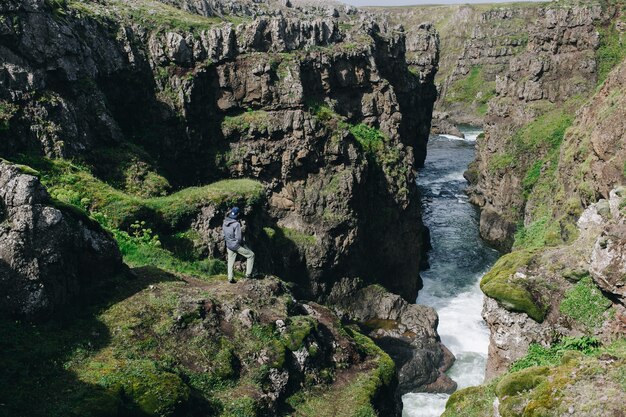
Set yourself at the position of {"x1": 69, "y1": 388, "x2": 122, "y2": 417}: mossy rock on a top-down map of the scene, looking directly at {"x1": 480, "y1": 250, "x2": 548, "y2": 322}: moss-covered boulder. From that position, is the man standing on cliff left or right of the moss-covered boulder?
left

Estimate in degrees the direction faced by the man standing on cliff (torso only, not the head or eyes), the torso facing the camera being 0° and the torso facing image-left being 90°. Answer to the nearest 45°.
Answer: approximately 225°

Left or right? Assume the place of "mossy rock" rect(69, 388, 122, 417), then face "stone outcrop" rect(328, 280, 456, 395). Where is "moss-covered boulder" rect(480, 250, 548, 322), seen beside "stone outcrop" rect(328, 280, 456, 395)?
right

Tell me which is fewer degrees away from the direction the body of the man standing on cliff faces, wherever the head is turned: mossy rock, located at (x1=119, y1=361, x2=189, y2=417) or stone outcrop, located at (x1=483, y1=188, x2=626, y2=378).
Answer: the stone outcrop

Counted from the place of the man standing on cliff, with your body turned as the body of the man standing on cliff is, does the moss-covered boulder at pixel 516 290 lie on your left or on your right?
on your right

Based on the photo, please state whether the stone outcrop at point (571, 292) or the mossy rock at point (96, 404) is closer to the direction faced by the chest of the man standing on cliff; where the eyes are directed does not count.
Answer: the stone outcrop

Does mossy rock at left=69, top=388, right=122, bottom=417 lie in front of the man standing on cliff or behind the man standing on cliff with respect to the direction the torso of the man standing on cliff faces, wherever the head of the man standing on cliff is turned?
behind

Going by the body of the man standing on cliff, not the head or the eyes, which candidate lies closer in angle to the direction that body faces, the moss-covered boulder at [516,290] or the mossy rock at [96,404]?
the moss-covered boulder
